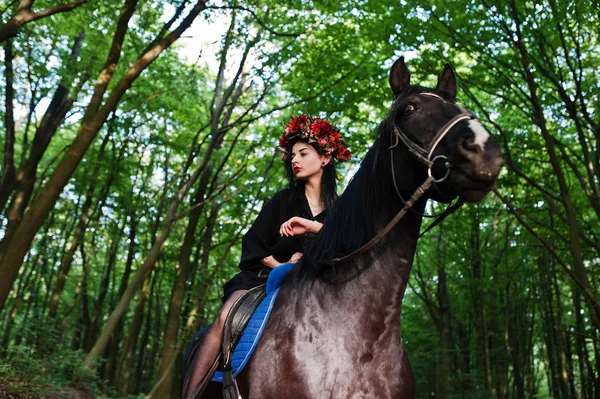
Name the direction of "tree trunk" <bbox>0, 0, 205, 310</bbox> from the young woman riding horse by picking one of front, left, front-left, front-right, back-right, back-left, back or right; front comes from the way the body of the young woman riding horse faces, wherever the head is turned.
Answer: back

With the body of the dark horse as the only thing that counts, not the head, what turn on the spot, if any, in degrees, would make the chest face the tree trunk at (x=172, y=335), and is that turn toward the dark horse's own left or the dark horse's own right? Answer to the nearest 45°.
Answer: approximately 135° to the dark horse's own left

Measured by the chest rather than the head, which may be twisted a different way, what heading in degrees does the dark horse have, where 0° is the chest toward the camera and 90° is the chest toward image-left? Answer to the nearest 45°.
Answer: approximately 315°

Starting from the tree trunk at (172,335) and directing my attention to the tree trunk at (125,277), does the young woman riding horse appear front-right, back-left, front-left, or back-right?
back-left

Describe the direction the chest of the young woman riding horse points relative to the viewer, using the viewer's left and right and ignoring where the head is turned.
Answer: facing the viewer and to the right of the viewer

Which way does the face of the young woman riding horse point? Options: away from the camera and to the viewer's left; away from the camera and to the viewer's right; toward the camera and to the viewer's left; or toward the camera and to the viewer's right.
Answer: toward the camera and to the viewer's left

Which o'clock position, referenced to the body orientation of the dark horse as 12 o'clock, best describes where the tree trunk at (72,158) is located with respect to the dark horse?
The tree trunk is roughly at 6 o'clock from the dark horse.

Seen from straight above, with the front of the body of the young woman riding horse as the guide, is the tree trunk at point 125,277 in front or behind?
behind

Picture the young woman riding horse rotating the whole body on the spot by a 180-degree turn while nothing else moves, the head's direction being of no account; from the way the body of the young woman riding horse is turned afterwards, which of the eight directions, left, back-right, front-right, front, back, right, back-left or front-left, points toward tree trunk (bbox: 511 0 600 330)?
right

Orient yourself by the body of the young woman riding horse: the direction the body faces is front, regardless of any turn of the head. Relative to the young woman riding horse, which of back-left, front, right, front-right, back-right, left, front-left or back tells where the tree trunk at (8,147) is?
back
